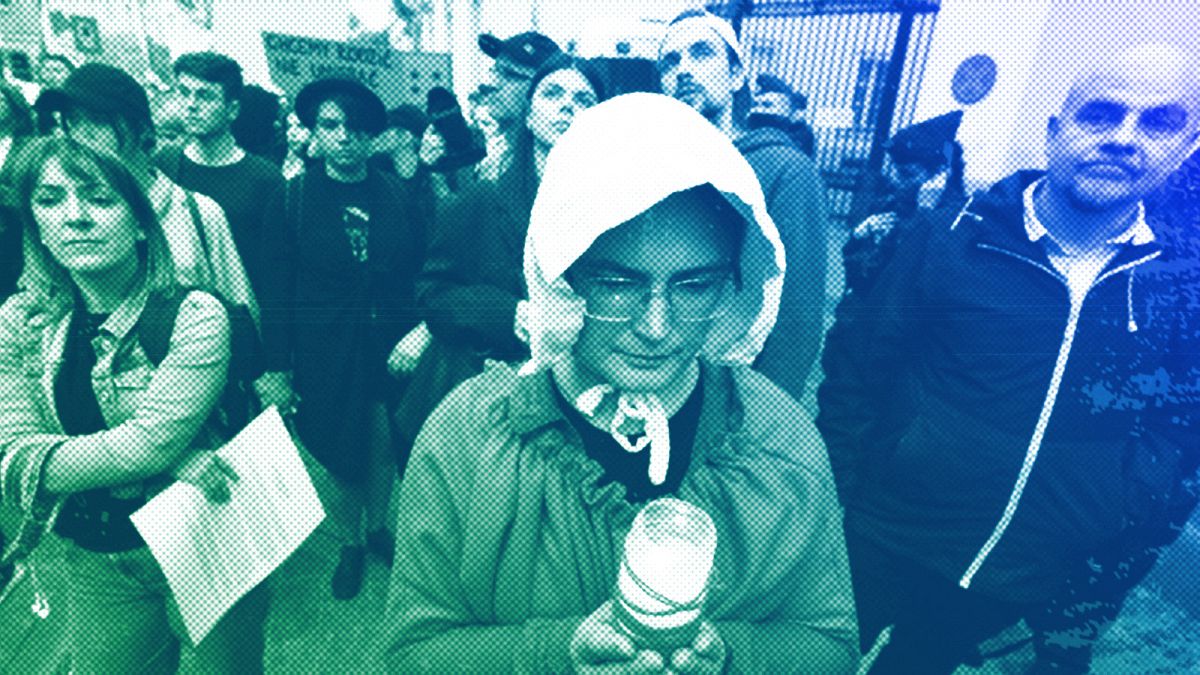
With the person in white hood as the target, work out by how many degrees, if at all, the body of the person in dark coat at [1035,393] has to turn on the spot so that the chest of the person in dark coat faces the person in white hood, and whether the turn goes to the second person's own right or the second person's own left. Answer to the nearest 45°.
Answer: approximately 45° to the second person's own right

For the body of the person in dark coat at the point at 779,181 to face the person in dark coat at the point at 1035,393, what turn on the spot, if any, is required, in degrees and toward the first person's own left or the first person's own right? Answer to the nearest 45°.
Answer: approximately 90° to the first person's own left

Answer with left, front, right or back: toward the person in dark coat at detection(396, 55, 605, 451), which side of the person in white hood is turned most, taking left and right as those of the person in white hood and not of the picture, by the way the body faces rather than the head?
back

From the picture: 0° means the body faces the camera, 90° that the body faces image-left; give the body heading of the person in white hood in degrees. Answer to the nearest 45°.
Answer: approximately 0°

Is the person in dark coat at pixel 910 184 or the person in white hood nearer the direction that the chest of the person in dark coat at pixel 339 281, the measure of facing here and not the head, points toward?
the person in white hood
